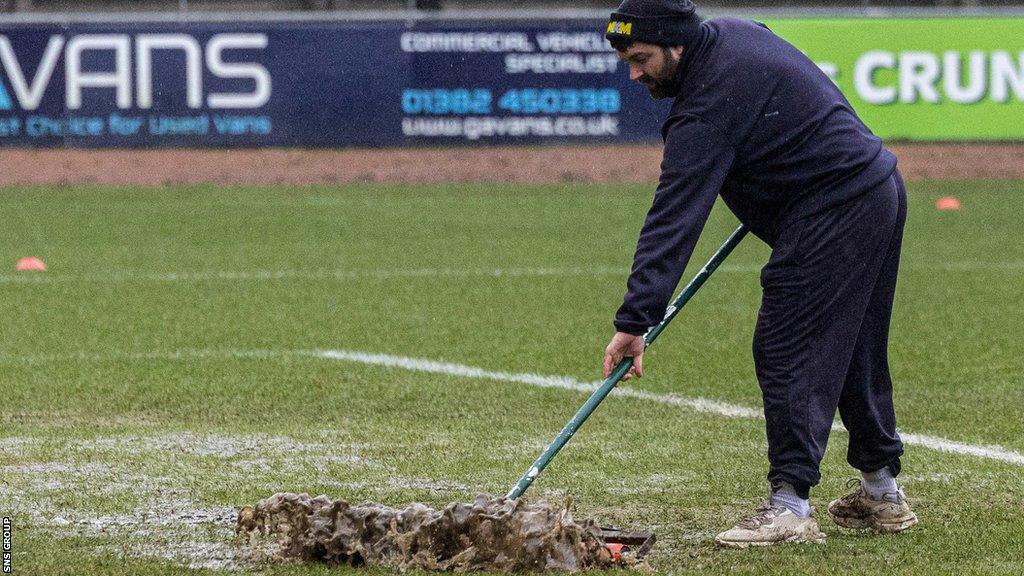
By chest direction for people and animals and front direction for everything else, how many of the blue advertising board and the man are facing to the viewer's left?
1

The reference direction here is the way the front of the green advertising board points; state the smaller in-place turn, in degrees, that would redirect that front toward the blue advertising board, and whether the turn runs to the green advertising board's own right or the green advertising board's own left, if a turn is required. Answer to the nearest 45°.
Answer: approximately 90° to the green advertising board's own right

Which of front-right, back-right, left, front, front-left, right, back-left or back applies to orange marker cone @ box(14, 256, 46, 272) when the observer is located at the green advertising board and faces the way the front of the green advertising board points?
front-right

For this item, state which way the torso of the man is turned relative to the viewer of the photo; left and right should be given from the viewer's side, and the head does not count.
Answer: facing to the left of the viewer

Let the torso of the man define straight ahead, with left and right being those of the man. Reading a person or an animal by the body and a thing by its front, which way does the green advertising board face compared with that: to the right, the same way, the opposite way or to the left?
to the left

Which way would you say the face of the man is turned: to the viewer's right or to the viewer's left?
to the viewer's left

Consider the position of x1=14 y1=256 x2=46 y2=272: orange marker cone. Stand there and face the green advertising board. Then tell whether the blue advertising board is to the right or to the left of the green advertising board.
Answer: left

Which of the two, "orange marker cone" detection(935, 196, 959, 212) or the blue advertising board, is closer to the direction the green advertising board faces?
the orange marker cone

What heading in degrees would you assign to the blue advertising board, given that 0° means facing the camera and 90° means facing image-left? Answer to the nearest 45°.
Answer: approximately 0°

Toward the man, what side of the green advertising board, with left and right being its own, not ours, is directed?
front

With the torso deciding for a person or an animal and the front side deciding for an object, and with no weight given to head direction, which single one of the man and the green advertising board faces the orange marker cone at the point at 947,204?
the green advertising board

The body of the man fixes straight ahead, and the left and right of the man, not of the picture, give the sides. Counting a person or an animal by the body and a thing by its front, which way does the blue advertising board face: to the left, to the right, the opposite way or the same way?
to the left

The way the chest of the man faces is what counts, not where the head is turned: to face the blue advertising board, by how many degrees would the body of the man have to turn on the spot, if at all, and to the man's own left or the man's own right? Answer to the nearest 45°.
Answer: approximately 90° to the man's own right

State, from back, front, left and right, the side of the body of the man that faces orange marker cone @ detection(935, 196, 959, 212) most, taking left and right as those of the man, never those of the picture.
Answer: right

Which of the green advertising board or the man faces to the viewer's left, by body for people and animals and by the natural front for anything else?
the man

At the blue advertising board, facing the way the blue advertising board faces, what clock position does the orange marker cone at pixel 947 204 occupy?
The orange marker cone is roughly at 10 o'clock from the blue advertising board.

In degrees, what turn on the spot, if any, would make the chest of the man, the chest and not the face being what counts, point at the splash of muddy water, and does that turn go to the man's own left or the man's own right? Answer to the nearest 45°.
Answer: approximately 45° to the man's own left
